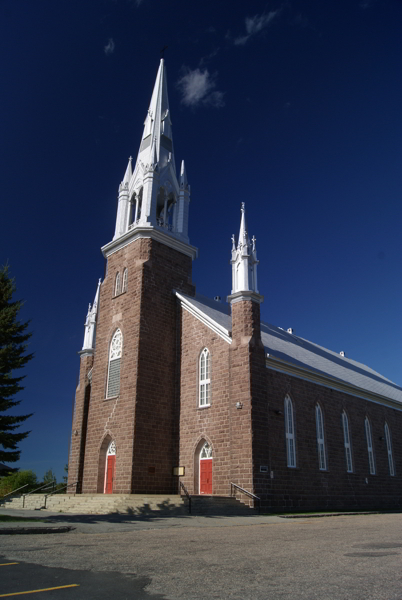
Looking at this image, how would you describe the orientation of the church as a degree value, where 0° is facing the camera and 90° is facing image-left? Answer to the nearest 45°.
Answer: approximately 45°

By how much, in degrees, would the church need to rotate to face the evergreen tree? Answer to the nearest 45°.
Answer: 0° — it already faces it

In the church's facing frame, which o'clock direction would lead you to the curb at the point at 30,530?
The curb is roughly at 11 o'clock from the church.
